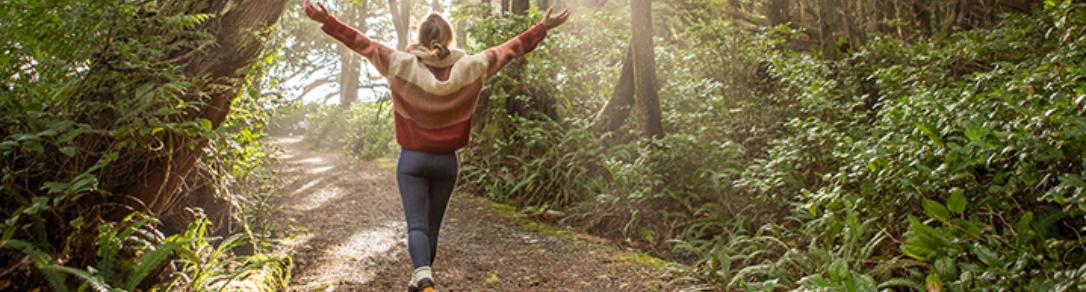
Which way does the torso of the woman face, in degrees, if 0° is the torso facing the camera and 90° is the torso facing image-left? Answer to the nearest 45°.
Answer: approximately 180°

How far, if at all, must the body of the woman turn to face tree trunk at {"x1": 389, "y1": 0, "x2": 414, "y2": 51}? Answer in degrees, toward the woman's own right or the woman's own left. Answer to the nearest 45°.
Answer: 0° — they already face it

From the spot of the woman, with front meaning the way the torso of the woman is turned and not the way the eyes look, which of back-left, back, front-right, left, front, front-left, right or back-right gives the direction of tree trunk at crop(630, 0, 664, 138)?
front-right

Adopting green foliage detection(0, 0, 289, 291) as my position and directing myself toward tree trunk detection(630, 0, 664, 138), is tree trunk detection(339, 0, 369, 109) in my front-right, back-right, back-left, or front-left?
front-left

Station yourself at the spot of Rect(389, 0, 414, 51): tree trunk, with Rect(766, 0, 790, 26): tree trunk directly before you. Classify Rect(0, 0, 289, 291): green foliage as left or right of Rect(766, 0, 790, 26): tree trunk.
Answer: right

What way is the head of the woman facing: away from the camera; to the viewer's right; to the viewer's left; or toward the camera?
away from the camera

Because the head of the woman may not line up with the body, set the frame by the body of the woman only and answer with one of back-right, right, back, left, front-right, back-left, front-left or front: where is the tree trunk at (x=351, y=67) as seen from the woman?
front

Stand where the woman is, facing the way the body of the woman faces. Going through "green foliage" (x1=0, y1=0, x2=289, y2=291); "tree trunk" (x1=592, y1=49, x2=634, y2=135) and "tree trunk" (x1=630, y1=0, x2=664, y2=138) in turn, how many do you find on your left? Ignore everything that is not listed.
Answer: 1

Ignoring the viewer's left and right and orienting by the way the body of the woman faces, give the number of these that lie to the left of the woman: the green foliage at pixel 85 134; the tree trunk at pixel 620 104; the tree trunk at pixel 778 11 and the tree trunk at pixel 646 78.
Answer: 1

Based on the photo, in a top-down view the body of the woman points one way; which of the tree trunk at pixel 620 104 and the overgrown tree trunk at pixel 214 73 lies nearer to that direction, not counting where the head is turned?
the tree trunk

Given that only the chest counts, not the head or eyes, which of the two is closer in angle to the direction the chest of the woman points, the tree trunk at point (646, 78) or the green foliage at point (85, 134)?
the tree trunk

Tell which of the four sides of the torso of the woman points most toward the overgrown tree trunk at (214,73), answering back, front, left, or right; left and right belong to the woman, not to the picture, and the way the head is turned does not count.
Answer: left
